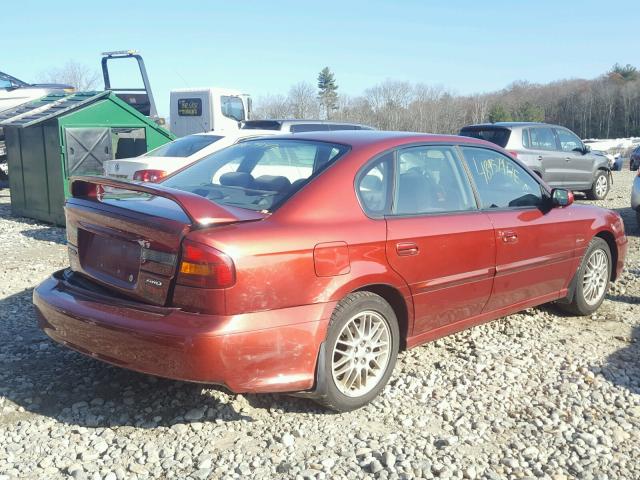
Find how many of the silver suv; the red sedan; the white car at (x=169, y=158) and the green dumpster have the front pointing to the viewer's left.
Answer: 0

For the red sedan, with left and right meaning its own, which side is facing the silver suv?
front

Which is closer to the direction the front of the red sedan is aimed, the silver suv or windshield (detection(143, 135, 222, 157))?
the silver suv

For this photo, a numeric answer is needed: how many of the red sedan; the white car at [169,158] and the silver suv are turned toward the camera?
0

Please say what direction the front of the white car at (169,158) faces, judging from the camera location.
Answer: facing away from the viewer and to the right of the viewer

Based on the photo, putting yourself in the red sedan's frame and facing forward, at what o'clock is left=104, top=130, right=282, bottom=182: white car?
The white car is roughly at 10 o'clock from the red sedan.

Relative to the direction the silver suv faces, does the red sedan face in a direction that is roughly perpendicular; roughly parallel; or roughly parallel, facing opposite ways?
roughly parallel

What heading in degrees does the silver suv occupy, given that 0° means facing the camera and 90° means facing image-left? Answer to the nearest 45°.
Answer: approximately 225°

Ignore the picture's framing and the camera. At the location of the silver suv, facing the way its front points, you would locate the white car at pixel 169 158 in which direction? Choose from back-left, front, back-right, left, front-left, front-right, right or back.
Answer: back

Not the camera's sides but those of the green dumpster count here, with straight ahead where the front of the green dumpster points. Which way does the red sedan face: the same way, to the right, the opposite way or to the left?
to the left

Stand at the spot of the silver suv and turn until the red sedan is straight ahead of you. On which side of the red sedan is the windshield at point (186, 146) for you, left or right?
right

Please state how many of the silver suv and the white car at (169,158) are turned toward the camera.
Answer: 0

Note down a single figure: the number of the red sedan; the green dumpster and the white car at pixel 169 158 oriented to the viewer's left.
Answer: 0

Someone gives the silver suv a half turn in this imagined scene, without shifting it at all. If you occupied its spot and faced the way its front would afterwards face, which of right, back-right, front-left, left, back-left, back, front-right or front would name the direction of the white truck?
front-right

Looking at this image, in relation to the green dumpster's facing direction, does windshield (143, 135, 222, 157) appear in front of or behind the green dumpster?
in front

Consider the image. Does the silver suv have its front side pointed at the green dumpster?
no

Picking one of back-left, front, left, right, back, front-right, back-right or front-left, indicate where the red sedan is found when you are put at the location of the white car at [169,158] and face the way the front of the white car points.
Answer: back-right
